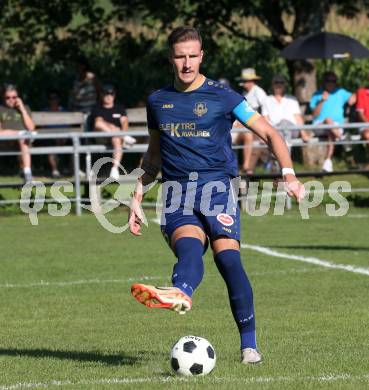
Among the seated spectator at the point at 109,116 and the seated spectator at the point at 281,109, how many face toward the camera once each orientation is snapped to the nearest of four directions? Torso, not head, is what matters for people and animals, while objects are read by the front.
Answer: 2

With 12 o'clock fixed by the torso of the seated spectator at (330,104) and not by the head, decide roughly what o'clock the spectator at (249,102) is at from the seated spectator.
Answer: The spectator is roughly at 2 o'clock from the seated spectator.

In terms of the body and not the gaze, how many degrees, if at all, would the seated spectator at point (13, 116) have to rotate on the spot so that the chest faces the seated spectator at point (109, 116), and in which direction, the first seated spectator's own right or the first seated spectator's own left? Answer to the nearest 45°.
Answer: approximately 90° to the first seated spectator's own left

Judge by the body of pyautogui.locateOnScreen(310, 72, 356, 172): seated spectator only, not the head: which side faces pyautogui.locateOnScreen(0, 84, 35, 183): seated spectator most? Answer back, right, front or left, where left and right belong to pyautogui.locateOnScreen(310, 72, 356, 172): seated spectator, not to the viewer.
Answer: right
